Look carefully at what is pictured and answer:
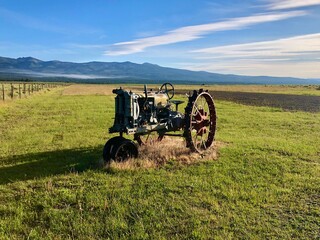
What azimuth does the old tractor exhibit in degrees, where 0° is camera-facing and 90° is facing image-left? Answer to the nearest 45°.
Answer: approximately 45°
